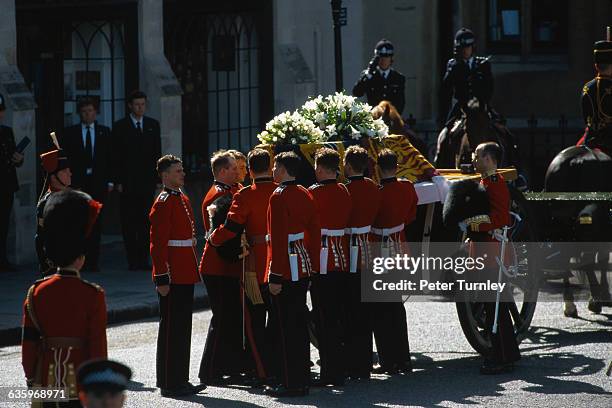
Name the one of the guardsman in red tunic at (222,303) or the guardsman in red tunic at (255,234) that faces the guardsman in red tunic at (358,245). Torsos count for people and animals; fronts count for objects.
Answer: the guardsman in red tunic at (222,303)

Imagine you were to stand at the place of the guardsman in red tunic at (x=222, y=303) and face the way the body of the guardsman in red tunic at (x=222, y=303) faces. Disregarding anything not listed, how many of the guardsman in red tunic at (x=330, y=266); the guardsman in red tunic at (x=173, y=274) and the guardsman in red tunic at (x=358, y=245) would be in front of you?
2

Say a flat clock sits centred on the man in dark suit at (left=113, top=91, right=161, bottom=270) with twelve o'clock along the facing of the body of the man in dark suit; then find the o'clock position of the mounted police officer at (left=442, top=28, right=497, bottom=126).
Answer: The mounted police officer is roughly at 9 o'clock from the man in dark suit.

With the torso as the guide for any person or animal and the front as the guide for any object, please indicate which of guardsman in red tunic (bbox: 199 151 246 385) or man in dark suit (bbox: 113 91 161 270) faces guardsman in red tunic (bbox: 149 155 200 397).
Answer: the man in dark suit

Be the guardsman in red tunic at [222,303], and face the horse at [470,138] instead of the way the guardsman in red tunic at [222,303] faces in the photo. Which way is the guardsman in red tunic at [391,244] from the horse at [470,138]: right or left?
right

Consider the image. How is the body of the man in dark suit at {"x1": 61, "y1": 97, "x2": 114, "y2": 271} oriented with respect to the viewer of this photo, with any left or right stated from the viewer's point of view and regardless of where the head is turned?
facing the viewer

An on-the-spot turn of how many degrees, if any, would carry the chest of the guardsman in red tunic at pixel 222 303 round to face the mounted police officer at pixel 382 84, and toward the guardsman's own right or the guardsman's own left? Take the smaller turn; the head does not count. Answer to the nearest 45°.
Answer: approximately 90° to the guardsman's own left

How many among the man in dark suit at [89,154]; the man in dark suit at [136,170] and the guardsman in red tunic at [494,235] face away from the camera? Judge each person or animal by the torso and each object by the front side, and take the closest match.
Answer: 0

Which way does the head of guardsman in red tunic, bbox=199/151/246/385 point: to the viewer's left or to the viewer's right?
to the viewer's right

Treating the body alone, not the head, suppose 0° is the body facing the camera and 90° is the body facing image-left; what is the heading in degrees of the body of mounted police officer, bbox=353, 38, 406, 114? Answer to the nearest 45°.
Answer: approximately 0°

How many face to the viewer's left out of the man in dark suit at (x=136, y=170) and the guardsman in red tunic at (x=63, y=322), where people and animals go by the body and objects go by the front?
0

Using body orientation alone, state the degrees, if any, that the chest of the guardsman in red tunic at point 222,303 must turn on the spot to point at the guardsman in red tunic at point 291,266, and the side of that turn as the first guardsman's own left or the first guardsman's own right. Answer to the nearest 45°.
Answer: approximately 45° to the first guardsman's own right

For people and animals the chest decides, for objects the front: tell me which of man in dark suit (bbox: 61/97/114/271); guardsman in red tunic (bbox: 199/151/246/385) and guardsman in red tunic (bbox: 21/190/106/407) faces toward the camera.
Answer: the man in dark suit

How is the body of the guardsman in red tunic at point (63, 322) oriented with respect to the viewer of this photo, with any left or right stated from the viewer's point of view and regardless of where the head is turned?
facing away from the viewer
